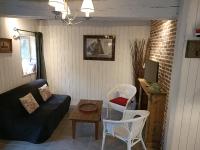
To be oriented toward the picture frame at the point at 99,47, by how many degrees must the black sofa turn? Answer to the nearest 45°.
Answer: approximately 90° to its left

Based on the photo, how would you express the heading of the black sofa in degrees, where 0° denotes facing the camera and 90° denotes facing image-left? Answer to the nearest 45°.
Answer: approximately 315°

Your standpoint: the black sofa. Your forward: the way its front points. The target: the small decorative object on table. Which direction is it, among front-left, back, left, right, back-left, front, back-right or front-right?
front-left

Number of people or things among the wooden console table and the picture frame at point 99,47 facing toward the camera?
1

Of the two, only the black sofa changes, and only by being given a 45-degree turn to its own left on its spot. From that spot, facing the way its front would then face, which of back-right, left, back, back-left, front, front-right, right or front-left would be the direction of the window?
left

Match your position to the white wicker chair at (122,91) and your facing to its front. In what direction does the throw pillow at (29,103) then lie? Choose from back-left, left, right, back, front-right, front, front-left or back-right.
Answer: front

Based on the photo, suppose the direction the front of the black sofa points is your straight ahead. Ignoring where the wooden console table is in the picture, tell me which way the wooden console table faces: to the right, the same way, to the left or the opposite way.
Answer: the opposite way

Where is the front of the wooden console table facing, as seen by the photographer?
facing to the left of the viewer

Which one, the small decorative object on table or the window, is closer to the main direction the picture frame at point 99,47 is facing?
the small decorative object on table

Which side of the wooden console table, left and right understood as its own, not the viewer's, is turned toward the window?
front

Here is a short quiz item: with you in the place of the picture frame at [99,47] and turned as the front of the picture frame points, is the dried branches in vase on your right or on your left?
on your left

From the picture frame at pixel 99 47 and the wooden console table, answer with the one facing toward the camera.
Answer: the picture frame

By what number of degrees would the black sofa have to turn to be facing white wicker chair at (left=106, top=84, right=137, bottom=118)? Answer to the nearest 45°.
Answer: approximately 45° to its left
